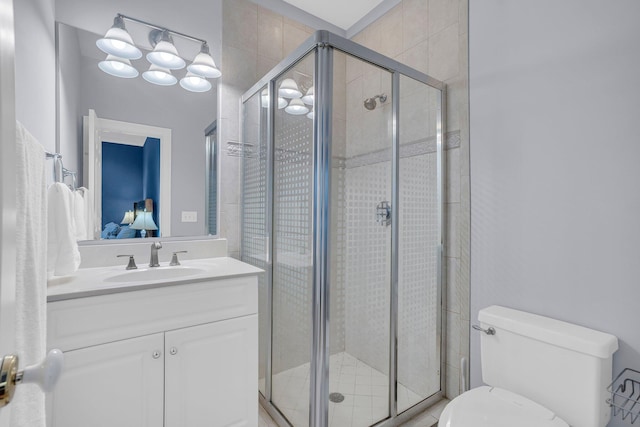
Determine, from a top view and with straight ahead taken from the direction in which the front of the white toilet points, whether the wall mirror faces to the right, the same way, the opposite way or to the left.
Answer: to the left

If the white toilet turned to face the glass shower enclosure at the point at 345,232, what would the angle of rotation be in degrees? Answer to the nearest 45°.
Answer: approximately 45° to its right

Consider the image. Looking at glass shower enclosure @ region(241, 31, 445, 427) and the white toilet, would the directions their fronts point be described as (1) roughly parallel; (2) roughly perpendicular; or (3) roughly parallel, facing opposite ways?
roughly perpendicular

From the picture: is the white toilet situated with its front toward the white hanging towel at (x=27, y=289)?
yes

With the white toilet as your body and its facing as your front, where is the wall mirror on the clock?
The wall mirror is roughly at 1 o'clock from the white toilet.

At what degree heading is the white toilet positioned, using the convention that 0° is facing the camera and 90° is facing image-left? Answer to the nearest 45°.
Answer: approximately 45°

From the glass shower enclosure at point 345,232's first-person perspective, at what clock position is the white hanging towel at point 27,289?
The white hanging towel is roughly at 1 o'clock from the glass shower enclosure.

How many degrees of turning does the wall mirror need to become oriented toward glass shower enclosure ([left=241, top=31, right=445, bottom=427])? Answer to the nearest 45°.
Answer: approximately 45° to its left

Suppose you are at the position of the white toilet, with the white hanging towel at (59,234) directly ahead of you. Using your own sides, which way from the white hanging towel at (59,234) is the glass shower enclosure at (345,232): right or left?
right

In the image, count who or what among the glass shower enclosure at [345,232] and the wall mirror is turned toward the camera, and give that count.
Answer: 2

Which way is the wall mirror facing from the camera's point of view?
toward the camera

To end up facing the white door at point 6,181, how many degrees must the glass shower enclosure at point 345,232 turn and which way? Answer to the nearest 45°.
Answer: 0° — it already faces it

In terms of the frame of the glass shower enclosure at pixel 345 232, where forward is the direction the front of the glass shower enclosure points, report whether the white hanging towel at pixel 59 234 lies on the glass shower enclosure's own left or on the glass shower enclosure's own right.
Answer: on the glass shower enclosure's own right

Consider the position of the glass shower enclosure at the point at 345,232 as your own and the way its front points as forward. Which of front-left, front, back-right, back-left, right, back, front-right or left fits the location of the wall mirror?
right

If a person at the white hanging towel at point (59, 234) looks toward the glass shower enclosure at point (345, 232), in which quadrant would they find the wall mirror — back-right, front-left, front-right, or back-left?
front-left
